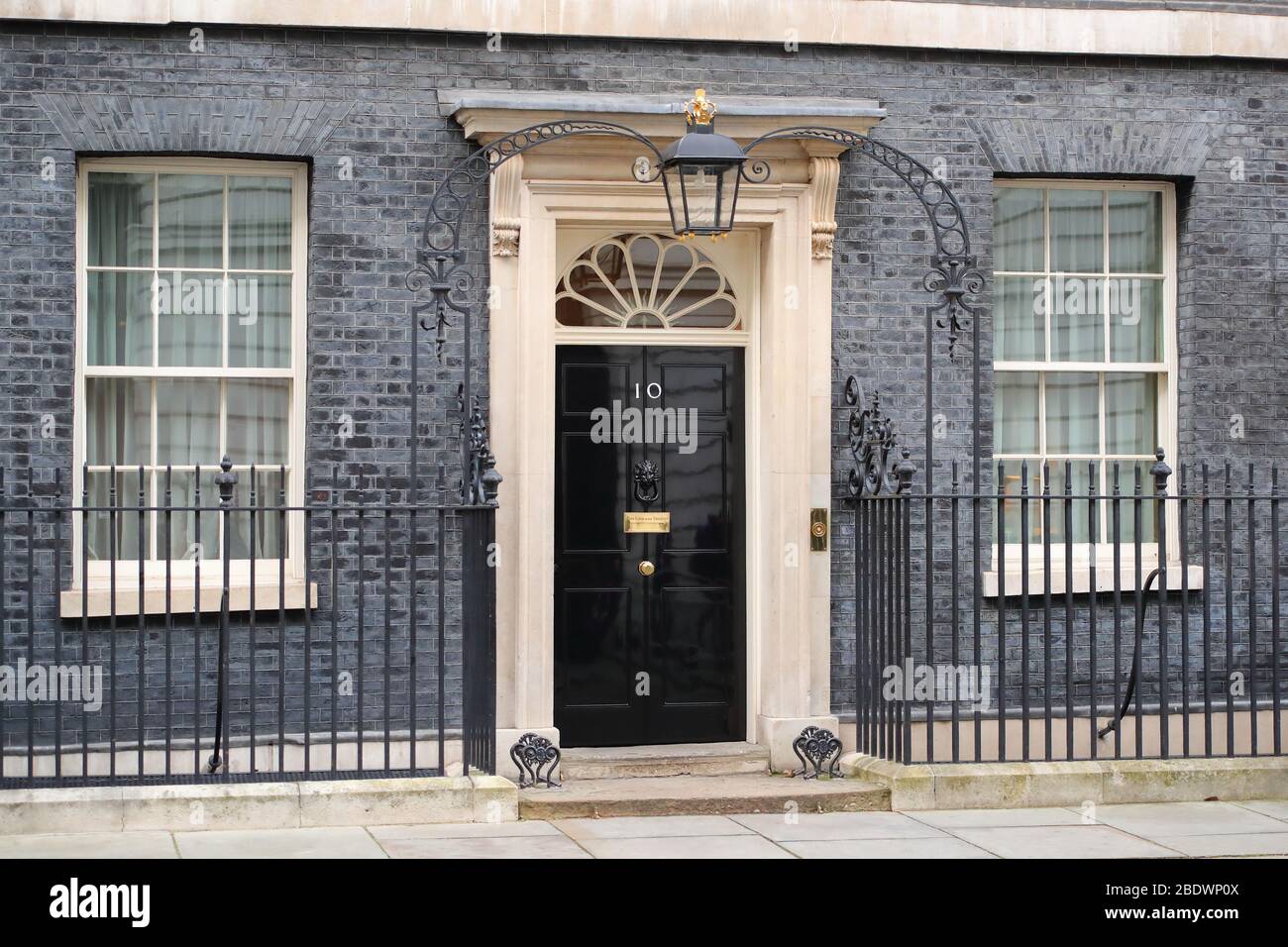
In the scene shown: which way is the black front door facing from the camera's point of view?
toward the camera

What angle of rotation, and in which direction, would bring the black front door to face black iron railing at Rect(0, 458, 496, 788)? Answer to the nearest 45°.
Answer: approximately 90° to its right

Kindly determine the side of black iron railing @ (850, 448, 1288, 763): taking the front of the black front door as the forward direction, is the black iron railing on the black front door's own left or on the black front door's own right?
on the black front door's own left

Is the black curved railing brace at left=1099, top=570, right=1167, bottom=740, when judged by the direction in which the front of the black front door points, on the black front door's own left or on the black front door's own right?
on the black front door's own left
